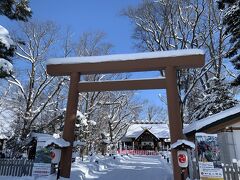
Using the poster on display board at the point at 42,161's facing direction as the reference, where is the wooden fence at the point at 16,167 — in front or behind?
behind

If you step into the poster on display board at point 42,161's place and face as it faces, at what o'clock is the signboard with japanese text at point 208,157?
The signboard with japanese text is roughly at 10 o'clock from the poster on display board.

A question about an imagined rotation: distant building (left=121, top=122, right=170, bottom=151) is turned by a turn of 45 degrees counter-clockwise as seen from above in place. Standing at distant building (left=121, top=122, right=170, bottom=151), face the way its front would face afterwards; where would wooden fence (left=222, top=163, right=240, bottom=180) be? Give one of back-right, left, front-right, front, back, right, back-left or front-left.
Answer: front-right

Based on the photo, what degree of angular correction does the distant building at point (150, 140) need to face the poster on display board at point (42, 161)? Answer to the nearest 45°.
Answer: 0° — it already faces it

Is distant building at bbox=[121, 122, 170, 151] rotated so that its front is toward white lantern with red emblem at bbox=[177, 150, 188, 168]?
yes

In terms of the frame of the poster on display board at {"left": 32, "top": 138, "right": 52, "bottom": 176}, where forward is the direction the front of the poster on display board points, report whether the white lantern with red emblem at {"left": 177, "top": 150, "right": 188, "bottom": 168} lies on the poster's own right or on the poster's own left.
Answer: on the poster's own left

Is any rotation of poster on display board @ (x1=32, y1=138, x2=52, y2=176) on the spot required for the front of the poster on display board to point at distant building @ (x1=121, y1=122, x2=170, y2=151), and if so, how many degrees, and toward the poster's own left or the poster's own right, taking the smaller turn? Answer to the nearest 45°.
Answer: approximately 135° to the poster's own left

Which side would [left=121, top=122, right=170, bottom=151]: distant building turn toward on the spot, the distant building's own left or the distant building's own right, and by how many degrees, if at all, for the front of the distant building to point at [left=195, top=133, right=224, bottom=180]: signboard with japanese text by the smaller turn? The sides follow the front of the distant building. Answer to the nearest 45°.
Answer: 0° — it already faces it

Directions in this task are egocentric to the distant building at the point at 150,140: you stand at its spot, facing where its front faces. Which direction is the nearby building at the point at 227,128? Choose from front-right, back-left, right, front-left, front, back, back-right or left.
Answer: front

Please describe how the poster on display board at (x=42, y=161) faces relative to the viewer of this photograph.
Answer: facing the viewer

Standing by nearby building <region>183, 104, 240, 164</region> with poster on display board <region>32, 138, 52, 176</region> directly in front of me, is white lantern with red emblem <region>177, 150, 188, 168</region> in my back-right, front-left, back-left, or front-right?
front-left

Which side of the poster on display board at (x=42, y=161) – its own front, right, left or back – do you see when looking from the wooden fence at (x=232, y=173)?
left

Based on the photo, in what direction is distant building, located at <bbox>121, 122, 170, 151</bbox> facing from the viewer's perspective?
toward the camera

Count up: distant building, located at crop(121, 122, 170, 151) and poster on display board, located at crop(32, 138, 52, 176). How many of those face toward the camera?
2
